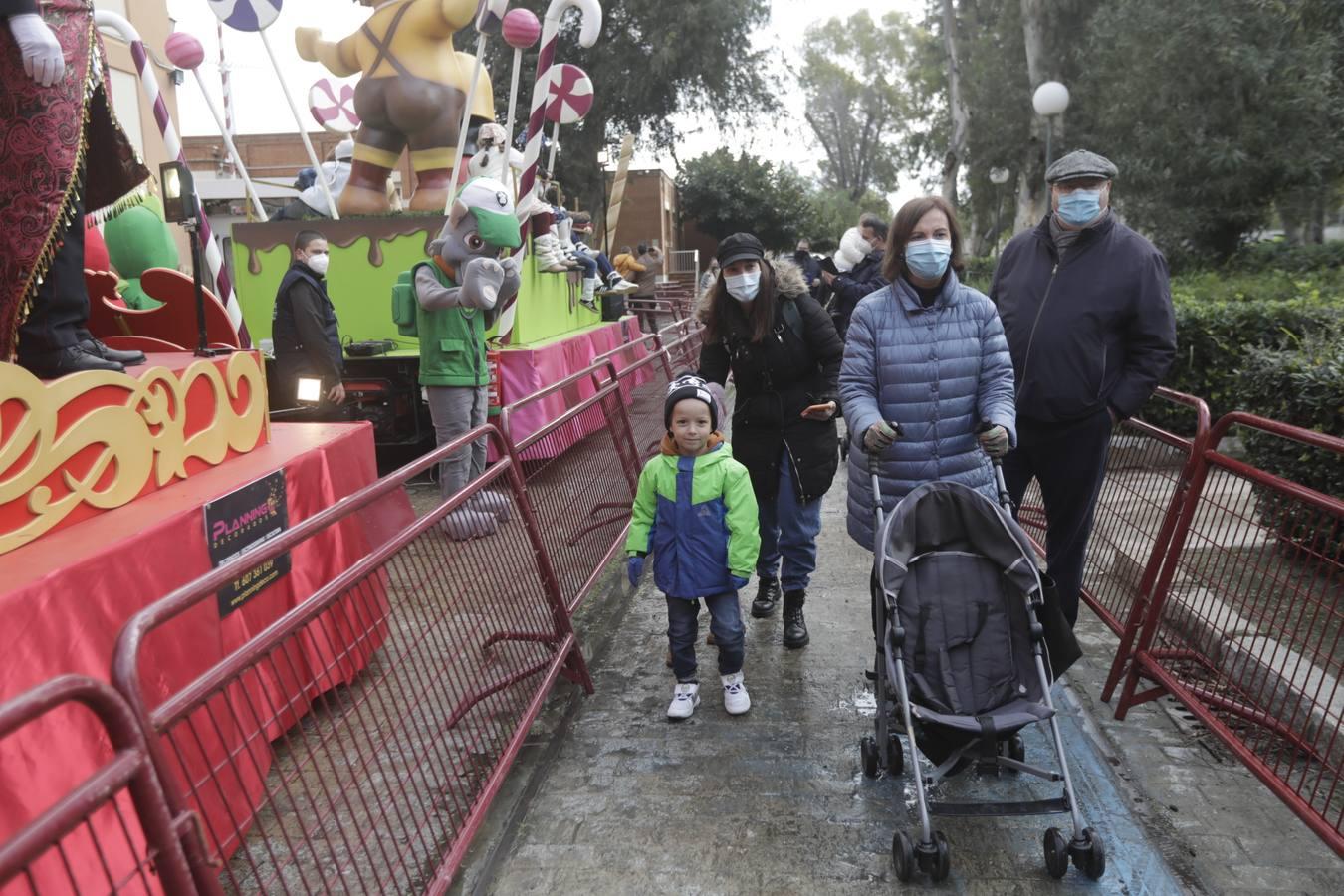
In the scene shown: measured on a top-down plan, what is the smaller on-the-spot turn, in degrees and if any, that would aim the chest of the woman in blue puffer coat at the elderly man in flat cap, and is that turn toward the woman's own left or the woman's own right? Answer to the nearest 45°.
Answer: approximately 135° to the woman's own left

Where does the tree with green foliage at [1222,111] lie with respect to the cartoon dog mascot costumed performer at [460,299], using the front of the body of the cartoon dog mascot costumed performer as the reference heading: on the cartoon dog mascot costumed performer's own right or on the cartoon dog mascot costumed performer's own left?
on the cartoon dog mascot costumed performer's own left

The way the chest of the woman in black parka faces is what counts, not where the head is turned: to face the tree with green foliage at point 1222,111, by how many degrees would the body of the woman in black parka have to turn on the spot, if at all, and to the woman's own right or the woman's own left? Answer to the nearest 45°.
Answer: approximately 135° to the woman's own left

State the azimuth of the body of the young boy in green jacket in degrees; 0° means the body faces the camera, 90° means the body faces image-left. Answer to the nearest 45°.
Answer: approximately 0°

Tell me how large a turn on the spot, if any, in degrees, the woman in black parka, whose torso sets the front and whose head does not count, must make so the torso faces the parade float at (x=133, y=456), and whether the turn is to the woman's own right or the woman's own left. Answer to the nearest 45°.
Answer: approximately 45° to the woman's own right
